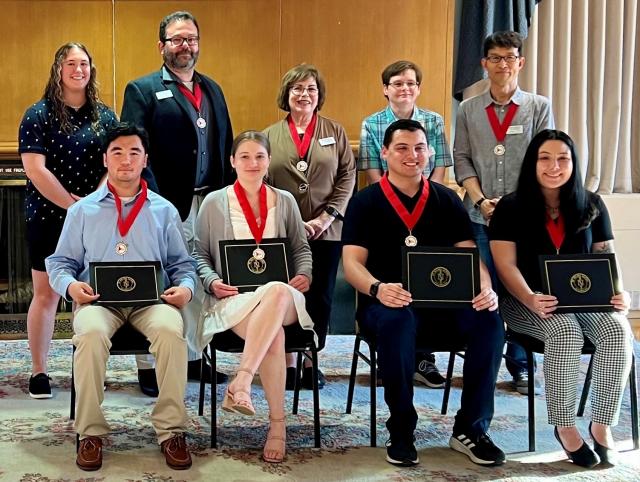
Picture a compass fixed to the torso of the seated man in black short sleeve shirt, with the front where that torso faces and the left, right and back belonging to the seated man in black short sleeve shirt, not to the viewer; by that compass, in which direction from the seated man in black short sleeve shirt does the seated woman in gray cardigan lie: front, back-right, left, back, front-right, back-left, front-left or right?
right

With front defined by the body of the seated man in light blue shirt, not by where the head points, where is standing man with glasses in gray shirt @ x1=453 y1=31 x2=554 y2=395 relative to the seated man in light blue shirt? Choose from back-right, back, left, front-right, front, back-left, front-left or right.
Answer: left

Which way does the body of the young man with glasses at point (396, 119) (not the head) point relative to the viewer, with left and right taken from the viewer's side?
facing the viewer

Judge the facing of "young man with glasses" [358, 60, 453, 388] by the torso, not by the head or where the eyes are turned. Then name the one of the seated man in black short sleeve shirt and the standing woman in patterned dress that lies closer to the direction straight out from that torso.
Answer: the seated man in black short sleeve shirt

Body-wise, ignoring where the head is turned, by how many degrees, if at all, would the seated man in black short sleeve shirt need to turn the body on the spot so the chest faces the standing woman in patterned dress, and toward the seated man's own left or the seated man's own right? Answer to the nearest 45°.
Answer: approximately 90° to the seated man's own right

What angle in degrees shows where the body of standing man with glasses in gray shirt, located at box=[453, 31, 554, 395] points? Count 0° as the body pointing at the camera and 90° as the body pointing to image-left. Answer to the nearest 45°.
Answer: approximately 0°

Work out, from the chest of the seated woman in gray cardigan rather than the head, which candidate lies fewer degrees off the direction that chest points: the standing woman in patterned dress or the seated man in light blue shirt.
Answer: the seated man in light blue shirt

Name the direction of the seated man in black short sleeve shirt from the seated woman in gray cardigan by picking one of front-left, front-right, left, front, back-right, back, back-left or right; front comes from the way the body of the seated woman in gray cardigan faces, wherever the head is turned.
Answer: left
